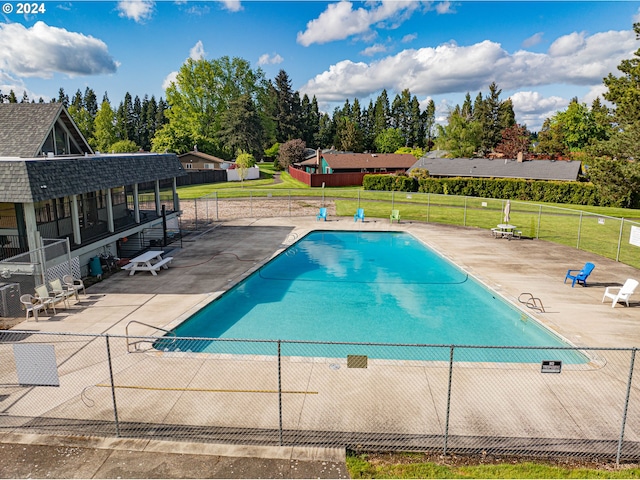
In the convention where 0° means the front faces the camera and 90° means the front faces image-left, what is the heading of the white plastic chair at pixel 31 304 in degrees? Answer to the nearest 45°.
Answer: approximately 315°

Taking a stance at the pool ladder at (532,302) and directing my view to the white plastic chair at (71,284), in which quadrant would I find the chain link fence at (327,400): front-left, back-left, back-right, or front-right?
front-left

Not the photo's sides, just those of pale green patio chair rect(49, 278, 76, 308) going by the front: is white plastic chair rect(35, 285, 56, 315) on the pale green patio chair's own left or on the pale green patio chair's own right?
on the pale green patio chair's own right

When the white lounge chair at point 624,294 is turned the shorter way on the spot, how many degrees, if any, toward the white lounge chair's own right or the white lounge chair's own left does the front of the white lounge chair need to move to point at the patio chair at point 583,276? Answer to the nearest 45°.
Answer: approximately 90° to the white lounge chair's own right

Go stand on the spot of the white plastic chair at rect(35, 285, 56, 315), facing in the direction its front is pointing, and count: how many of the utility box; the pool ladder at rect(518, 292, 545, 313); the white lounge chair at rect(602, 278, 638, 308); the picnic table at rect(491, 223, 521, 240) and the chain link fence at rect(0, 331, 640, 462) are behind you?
1

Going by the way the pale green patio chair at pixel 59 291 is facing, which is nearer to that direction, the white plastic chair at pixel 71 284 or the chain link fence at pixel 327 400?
the chain link fence

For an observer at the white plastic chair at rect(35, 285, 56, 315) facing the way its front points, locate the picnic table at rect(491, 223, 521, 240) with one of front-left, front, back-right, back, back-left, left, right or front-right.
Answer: front-left

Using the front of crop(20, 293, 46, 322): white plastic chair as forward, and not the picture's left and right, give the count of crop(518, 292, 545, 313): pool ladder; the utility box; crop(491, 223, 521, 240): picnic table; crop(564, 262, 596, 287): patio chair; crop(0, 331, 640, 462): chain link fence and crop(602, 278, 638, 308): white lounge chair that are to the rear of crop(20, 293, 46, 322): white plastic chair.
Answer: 1

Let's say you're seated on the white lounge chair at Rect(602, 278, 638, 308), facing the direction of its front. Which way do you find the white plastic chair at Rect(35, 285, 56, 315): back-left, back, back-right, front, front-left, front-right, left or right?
front

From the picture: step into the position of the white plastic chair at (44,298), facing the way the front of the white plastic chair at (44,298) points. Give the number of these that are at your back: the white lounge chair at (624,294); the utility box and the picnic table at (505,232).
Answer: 1

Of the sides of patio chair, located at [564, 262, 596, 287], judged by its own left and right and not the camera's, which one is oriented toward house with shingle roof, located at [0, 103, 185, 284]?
front

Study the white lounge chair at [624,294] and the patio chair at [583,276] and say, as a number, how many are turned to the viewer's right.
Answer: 0

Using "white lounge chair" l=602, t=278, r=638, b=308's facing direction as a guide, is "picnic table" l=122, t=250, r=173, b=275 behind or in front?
in front

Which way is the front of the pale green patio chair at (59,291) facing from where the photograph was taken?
facing the viewer and to the right of the viewer

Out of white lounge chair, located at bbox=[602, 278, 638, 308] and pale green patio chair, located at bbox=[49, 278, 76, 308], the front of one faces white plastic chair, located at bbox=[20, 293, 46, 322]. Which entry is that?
the white lounge chair

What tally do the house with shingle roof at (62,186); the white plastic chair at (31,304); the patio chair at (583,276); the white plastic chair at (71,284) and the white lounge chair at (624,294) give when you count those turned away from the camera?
0

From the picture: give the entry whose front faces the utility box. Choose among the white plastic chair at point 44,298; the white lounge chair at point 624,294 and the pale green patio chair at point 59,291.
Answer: the white lounge chair

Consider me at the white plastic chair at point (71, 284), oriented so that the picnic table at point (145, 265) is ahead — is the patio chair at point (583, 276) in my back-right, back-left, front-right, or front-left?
front-right

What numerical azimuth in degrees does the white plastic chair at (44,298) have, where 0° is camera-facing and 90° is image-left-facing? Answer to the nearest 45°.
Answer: approximately 315°

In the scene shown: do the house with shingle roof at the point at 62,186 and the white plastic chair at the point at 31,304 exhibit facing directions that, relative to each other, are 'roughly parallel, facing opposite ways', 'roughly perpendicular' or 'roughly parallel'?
roughly parallel

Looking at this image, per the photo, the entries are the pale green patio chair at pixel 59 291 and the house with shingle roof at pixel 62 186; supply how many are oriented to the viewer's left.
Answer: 0

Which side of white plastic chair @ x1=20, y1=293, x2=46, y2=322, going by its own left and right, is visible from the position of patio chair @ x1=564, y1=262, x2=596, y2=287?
front

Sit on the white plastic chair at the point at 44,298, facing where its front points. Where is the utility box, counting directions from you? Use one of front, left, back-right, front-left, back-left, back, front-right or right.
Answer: back

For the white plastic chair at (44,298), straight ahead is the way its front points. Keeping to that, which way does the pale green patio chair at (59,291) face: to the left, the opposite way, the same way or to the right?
the same way
